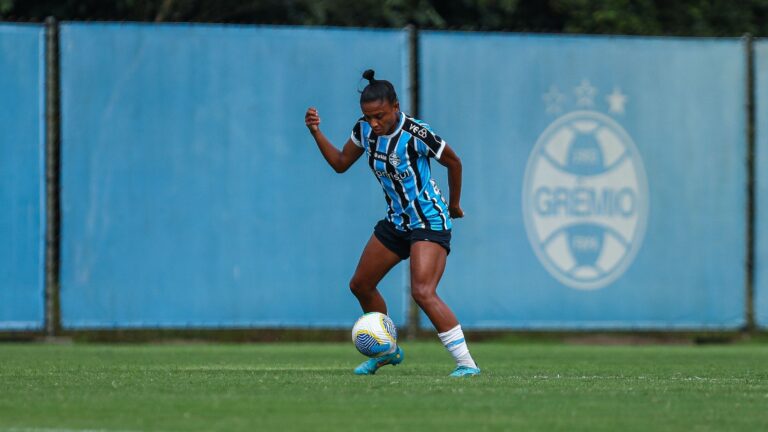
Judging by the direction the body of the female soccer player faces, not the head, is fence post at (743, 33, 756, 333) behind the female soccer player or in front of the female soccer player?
behind

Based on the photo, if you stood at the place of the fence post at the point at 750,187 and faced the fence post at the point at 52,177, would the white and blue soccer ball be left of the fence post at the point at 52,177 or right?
left

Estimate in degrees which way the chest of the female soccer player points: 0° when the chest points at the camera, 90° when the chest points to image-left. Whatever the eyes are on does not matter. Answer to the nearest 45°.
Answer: approximately 45°

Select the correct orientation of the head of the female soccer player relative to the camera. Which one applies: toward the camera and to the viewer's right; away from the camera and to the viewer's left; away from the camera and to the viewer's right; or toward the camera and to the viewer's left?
toward the camera and to the viewer's left
